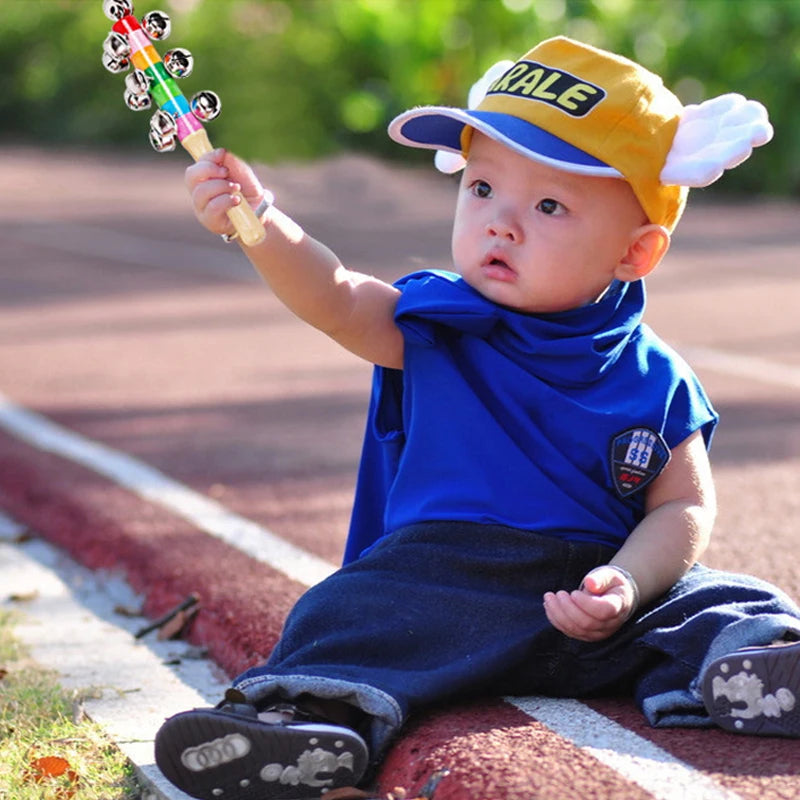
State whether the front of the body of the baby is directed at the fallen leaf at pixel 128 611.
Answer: no

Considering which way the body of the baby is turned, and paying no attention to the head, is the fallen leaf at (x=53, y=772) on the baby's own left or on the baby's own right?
on the baby's own right

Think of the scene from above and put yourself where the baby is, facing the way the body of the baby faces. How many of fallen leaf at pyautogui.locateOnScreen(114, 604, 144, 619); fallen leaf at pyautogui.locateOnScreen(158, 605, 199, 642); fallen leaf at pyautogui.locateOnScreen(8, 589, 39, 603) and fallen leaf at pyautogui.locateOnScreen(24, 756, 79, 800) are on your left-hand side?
0

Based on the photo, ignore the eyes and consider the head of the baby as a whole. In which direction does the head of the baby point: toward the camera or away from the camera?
toward the camera

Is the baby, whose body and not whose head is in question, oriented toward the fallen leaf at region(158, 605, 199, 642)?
no

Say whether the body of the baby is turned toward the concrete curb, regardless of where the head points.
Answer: no

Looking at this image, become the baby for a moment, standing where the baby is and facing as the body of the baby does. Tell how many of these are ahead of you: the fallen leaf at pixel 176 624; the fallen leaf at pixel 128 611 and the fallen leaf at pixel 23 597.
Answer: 0

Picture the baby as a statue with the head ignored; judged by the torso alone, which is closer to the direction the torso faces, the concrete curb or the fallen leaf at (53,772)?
the fallen leaf

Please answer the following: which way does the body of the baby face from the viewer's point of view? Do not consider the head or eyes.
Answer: toward the camera
